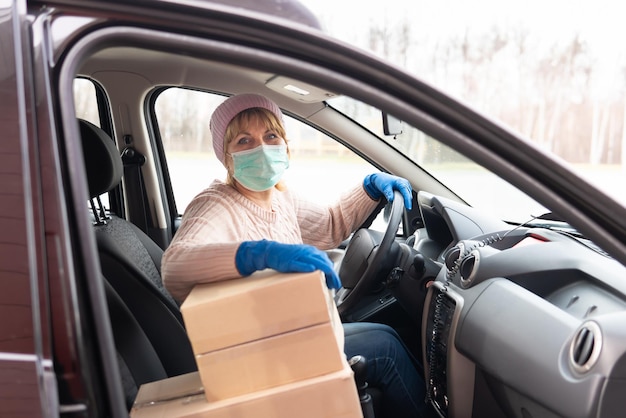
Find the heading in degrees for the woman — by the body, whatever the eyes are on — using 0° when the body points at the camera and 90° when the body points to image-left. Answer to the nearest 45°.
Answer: approximately 315°
